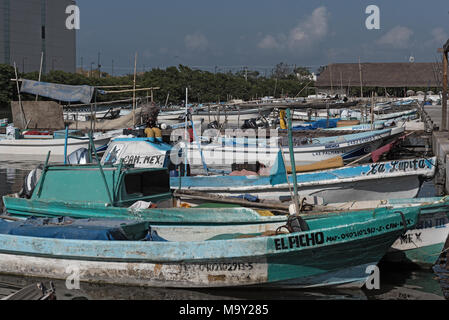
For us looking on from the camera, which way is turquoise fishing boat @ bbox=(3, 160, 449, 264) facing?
facing to the right of the viewer

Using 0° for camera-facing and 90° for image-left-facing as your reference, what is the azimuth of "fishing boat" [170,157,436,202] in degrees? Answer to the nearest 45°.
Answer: approximately 270°

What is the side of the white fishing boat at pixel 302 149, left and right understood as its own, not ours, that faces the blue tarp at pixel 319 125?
left

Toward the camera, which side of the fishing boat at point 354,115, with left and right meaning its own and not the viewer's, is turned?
right

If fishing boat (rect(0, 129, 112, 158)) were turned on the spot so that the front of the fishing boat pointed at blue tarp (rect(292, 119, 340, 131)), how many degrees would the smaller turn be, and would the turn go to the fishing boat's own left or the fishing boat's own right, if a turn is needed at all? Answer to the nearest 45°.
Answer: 0° — it already faces it

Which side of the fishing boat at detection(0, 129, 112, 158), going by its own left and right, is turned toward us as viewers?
right

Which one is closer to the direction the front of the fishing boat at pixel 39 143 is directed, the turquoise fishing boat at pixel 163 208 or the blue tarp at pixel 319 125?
the blue tarp

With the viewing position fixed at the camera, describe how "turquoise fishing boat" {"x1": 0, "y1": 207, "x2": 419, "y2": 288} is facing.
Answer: facing to the right of the viewer

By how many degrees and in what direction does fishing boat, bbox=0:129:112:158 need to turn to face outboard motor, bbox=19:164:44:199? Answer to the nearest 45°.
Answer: approximately 90° to its right

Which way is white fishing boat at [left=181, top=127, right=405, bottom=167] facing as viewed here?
to the viewer's right

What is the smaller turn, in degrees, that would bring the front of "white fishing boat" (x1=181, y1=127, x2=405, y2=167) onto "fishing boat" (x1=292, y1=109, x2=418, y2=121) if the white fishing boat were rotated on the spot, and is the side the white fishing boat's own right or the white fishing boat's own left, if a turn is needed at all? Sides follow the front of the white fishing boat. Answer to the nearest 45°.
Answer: approximately 90° to the white fishing boat's own left

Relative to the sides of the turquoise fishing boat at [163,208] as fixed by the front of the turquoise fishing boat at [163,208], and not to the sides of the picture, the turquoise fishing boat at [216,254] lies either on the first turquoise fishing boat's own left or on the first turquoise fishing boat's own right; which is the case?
on the first turquoise fishing boat's own right
